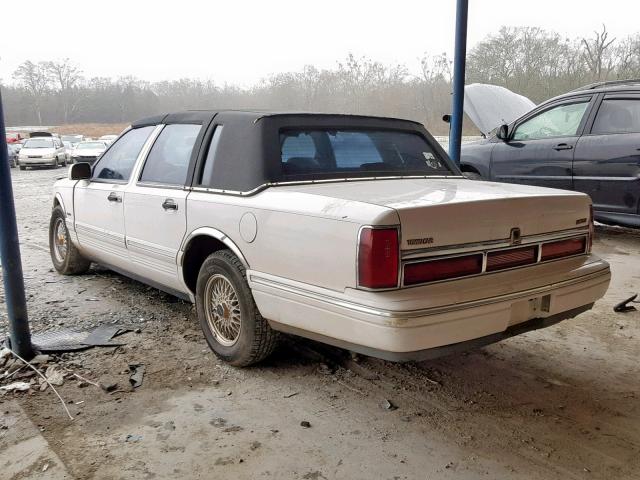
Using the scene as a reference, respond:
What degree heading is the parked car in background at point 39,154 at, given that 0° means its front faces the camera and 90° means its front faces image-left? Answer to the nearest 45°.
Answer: approximately 0°

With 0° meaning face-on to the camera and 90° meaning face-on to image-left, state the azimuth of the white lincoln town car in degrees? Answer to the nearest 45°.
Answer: approximately 135°

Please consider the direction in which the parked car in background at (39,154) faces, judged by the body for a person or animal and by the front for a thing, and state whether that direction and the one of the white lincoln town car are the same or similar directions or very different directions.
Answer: very different directions

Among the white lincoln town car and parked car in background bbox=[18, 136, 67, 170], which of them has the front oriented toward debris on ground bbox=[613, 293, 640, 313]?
the parked car in background

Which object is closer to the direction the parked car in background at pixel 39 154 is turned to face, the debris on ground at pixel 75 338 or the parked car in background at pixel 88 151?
the debris on ground

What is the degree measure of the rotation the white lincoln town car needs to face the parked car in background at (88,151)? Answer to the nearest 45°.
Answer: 0° — it already faces it

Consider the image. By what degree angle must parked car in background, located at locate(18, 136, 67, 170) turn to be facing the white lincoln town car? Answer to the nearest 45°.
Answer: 0° — it already faces it

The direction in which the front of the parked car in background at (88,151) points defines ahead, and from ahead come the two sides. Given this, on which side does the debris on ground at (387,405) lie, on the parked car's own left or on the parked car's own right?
on the parked car's own left

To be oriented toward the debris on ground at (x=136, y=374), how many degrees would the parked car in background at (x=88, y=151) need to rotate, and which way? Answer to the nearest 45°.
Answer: approximately 45° to its left

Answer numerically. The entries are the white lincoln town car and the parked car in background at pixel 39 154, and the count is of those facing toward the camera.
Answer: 1

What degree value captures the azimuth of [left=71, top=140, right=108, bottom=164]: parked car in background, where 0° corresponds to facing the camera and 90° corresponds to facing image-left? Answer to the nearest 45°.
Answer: approximately 45°

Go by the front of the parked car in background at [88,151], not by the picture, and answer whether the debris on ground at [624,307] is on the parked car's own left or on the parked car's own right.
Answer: on the parked car's own left
